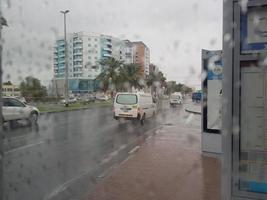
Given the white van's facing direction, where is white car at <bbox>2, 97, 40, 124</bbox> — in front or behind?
behind

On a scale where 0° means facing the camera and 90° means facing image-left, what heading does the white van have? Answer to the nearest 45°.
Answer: approximately 225°

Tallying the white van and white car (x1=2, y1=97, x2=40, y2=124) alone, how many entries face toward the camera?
0

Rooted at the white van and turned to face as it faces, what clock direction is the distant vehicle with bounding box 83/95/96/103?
The distant vehicle is roughly at 10 o'clock from the white van.

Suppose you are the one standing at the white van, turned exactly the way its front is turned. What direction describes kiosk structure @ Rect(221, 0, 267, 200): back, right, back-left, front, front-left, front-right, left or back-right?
back-right

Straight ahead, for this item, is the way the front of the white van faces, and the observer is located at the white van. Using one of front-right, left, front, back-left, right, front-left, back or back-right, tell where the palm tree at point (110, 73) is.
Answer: front-left
